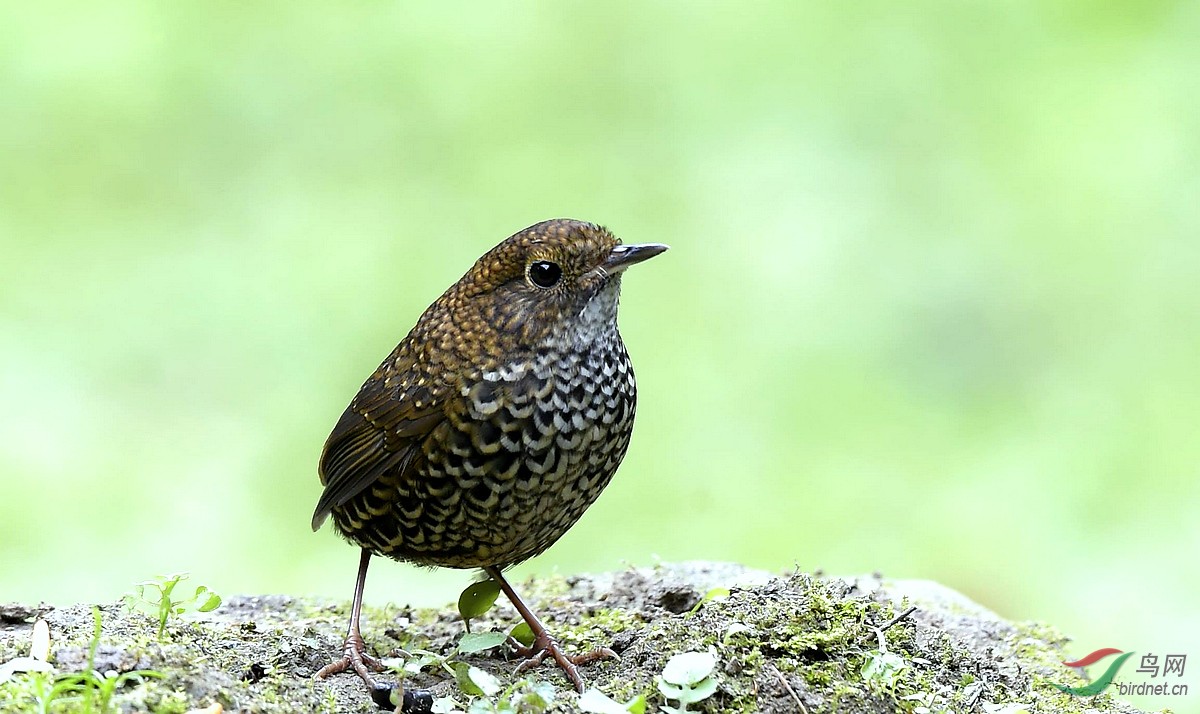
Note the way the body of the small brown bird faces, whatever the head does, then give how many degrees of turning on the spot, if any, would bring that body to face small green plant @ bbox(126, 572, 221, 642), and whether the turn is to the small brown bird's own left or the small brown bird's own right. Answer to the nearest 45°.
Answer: approximately 135° to the small brown bird's own right

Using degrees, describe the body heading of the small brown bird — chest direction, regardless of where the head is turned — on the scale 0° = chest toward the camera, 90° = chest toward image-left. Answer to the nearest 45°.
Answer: approximately 315°

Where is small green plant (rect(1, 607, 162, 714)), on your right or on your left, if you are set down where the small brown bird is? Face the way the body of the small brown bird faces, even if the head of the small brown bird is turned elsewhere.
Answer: on your right
